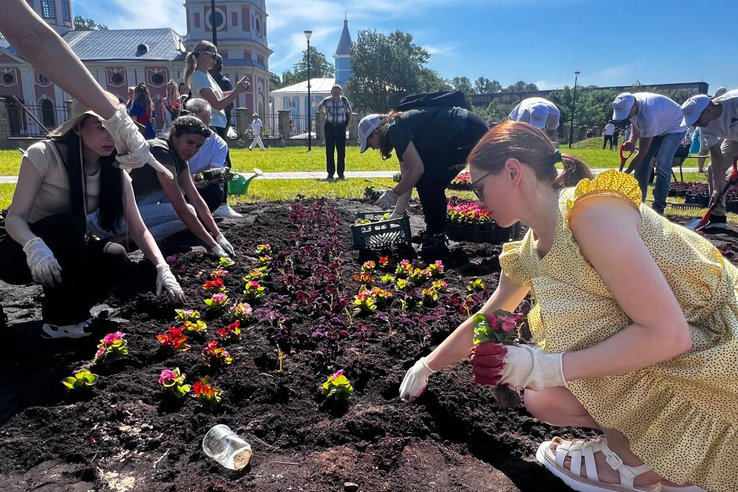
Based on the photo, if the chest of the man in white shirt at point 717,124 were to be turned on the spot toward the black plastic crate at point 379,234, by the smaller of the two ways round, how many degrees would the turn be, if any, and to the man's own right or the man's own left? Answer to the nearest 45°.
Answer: approximately 45° to the man's own left

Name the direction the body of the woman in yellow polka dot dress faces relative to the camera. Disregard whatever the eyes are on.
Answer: to the viewer's left

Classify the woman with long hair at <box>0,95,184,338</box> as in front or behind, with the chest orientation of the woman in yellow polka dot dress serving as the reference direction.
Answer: in front

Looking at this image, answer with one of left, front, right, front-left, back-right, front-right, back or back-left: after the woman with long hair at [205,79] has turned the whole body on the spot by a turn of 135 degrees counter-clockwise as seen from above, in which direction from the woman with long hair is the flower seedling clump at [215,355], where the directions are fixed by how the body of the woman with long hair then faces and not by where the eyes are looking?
back-left

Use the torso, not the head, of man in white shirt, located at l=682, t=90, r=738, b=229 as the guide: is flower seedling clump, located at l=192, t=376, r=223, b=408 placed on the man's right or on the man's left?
on the man's left

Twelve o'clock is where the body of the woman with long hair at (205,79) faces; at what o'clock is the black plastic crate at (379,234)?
The black plastic crate is roughly at 2 o'clock from the woman with long hair.

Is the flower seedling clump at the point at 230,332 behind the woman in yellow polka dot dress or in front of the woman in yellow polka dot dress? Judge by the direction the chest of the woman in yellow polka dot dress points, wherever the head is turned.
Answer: in front

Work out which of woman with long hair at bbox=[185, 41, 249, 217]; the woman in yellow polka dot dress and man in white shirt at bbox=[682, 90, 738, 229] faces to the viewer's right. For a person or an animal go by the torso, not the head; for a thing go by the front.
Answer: the woman with long hair

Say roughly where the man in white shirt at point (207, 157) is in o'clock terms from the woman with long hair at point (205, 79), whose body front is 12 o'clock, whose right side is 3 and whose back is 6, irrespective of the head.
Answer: The man in white shirt is roughly at 3 o'clock from the woman with long hair.

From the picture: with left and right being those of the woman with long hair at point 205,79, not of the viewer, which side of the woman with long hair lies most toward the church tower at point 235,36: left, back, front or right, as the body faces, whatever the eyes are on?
left

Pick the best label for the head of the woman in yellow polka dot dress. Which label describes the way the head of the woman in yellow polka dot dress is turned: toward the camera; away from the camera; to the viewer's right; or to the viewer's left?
to the viewer's left

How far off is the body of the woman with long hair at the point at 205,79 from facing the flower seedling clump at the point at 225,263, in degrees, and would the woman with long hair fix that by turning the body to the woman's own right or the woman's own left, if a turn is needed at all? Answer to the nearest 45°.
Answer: approximately 90° to the woman's own right

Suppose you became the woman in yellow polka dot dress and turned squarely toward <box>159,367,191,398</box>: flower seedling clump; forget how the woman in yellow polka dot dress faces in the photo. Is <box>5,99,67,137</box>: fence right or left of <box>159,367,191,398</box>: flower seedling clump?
right

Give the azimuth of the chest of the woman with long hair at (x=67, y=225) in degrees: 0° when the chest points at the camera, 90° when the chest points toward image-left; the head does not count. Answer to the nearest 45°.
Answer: approximately 315°

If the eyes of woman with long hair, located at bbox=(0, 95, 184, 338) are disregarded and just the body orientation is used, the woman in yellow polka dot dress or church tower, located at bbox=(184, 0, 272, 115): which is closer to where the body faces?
the woman in yellow polka dot dress

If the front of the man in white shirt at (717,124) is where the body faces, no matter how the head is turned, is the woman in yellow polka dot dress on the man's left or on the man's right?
on the man's left
